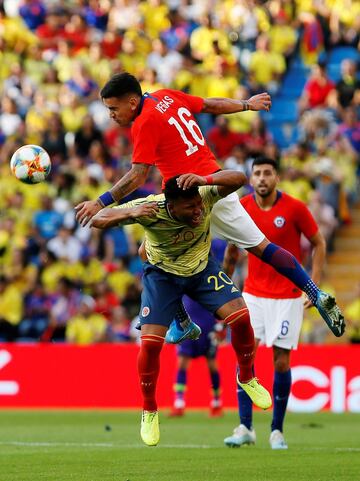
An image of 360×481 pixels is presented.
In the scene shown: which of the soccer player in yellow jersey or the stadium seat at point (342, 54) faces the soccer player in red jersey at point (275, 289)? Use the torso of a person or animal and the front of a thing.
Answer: the stadium seat

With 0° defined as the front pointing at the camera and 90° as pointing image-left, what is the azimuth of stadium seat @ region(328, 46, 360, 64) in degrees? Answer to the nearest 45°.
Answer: approximately 0°

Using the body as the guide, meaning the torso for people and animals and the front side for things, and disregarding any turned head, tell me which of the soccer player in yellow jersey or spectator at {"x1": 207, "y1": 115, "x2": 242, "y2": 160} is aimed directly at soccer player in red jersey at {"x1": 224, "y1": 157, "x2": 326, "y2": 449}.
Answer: the spectator

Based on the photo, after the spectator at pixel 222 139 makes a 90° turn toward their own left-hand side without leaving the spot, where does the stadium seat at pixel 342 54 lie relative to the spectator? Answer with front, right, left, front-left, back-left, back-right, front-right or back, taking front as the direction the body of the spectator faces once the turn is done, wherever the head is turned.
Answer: front-left

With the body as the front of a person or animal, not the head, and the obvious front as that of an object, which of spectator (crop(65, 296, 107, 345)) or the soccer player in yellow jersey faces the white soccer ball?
the spectator

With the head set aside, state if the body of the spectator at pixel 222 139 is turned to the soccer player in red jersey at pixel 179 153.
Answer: yes
